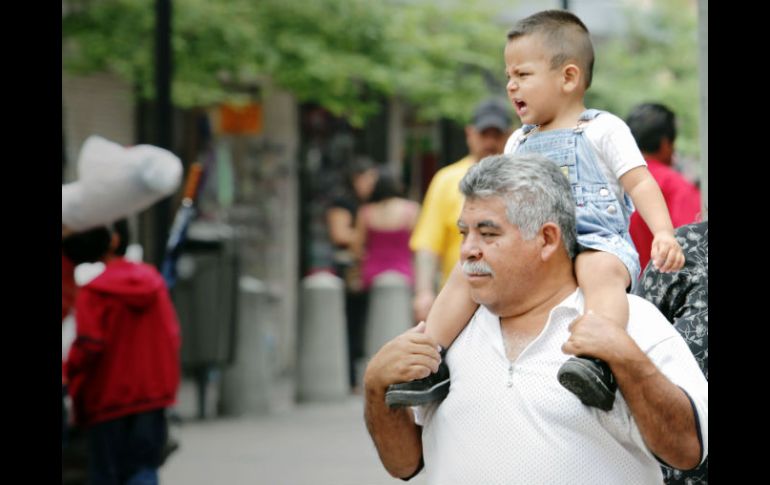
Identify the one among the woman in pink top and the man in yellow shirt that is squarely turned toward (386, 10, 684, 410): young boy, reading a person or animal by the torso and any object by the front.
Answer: the man in yellow shirt

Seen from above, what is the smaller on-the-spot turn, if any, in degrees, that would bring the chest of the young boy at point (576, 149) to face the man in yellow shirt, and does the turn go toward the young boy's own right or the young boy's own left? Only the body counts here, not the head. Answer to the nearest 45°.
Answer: approximately 135° to the young boy's own right

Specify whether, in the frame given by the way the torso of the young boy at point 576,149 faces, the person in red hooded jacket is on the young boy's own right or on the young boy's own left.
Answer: on the young boy's own right

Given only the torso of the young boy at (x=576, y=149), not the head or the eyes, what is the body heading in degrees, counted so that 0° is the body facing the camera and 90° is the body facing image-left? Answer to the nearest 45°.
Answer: approximately 45°

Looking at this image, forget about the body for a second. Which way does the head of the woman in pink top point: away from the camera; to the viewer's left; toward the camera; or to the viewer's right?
away from the camera

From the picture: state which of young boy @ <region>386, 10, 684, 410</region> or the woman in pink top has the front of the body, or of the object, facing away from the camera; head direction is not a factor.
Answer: the woman in pink top

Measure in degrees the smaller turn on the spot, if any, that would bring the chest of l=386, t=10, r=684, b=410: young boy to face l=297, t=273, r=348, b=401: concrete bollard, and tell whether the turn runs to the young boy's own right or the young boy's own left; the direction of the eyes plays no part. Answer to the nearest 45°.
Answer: approximately 135° to the young boy's own right

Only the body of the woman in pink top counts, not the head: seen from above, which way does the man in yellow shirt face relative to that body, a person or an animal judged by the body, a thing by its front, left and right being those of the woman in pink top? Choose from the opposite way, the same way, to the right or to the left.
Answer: the opposite way

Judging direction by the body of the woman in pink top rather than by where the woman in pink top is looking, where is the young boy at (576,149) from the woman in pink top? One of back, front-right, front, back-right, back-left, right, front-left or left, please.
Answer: back

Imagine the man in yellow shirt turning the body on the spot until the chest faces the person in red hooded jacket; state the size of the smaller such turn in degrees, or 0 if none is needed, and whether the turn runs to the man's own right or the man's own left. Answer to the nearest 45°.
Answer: approximately 45° to the man's own right

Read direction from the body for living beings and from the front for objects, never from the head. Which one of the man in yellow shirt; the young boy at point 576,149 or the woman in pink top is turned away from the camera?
the woman in pink top

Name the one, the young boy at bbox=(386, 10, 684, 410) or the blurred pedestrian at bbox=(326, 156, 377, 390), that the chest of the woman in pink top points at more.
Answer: the blurred pedestrian

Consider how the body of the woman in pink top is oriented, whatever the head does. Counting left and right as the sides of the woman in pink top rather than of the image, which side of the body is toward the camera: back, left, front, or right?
back
